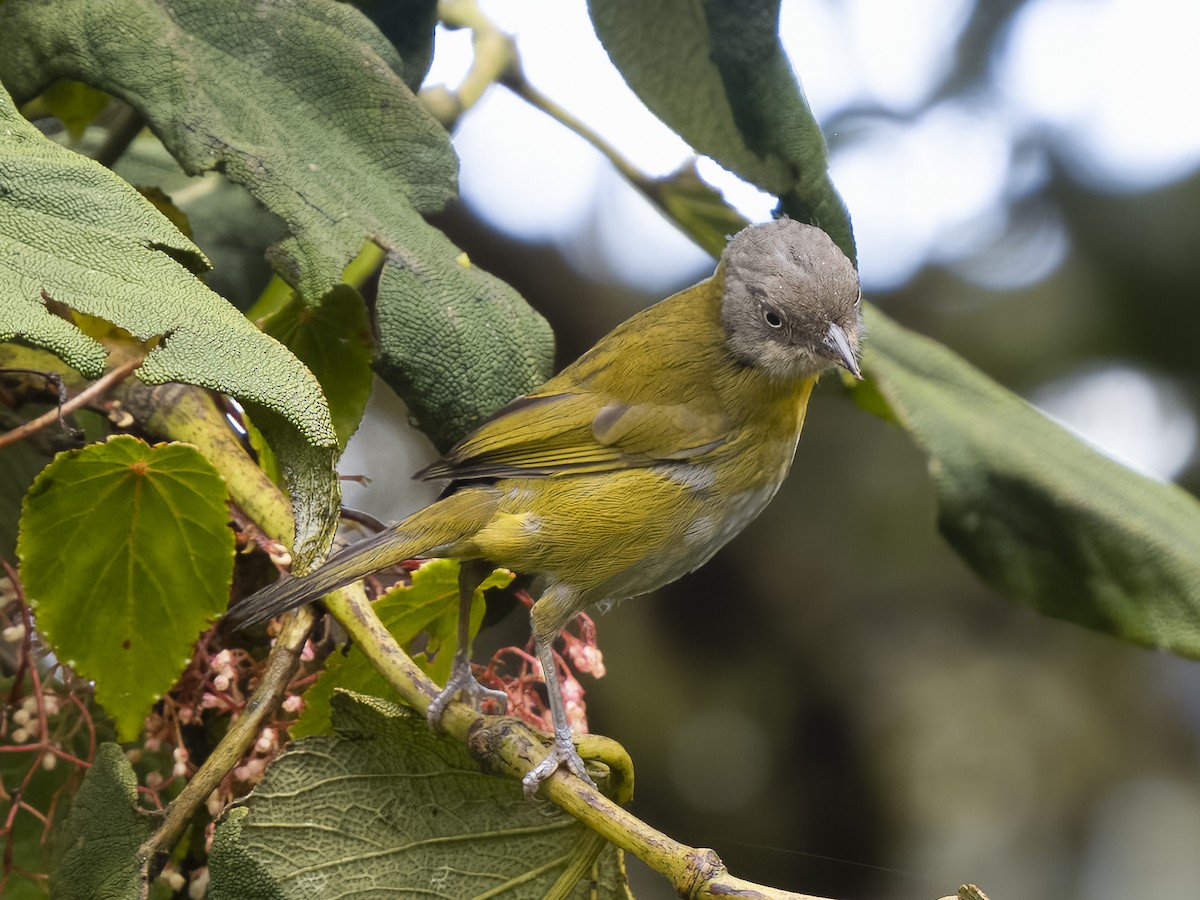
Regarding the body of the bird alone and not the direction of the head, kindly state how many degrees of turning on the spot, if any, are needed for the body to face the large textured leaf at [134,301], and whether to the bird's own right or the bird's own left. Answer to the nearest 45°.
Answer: approximately 135° to the bird's own right

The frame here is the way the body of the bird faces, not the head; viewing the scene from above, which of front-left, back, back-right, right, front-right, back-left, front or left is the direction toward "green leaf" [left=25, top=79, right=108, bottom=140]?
back

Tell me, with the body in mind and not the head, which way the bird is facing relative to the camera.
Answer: to the viewer's right
